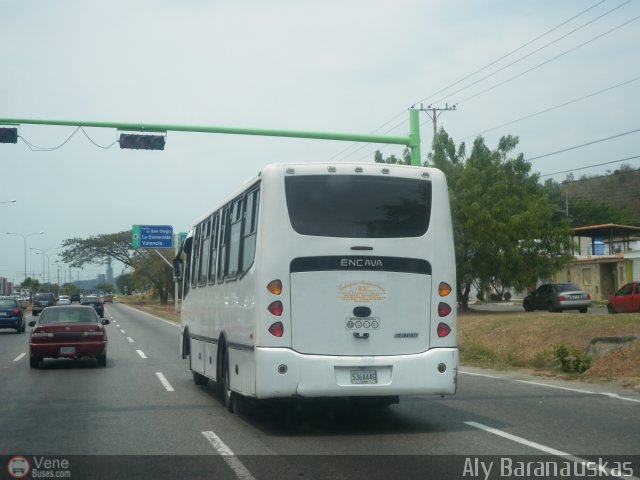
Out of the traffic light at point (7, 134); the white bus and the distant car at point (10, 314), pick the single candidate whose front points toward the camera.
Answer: the traffic light

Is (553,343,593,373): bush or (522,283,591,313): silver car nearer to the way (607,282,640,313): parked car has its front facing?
the silver car

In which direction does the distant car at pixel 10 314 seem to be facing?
away from the camera

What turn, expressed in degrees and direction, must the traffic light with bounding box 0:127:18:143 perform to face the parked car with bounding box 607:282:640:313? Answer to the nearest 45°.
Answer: approximately 90° to its left

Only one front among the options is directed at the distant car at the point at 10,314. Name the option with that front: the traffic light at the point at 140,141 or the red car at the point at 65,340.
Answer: the red car

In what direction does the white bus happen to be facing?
away from the camera

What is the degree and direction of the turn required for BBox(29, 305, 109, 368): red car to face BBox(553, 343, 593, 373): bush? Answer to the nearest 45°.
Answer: approximately 135° to its right

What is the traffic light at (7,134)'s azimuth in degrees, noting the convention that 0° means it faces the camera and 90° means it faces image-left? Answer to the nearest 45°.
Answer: approximately 0°

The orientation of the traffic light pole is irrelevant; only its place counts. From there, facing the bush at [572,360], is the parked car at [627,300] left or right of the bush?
left

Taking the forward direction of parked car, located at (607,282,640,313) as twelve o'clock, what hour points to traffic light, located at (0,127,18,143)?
The traffic light is roughly at 10 o'clock from the parked car.

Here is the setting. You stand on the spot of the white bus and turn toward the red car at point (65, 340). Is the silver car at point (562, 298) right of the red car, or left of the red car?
right
